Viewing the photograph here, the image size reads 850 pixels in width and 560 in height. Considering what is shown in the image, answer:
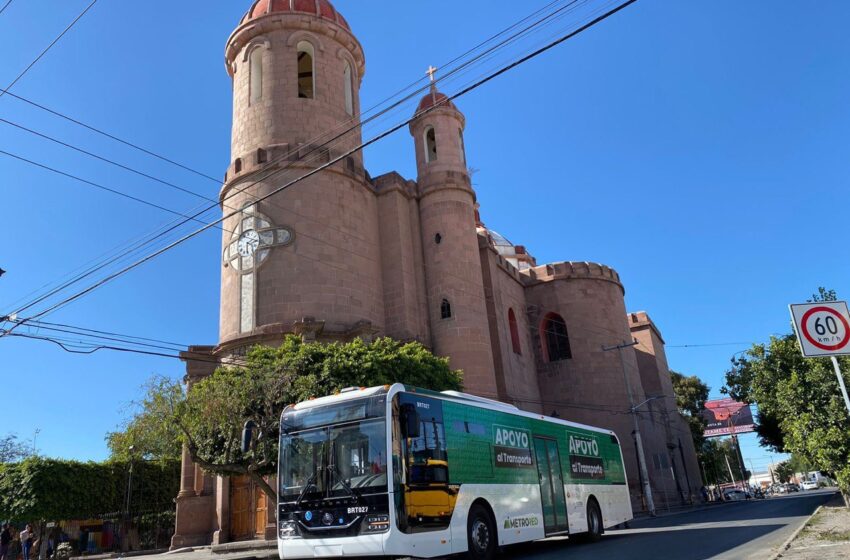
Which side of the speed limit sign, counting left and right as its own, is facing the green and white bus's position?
right

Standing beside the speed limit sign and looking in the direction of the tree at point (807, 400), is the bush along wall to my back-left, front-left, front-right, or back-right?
front-left

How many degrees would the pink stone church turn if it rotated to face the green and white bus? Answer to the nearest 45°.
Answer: approximately 45° to its left

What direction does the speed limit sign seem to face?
toward the camera

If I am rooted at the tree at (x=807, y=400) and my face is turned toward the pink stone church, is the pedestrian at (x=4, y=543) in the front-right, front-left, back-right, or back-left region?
front-left

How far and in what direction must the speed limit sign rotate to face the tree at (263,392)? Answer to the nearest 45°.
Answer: approximately 90° to its right

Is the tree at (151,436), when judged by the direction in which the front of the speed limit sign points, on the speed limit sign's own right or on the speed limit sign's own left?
on the speed limit sign's own right

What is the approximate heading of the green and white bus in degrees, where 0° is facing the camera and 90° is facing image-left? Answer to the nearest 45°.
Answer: approximately 45°

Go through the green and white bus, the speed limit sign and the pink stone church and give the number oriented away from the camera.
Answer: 0

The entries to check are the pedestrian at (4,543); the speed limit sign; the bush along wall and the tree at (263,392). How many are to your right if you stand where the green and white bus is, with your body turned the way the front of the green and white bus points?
3

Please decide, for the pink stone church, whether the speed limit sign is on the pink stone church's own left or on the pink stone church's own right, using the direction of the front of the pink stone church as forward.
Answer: on the pink stone church's own left

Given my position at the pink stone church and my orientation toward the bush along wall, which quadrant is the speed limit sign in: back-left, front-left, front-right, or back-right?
front-left

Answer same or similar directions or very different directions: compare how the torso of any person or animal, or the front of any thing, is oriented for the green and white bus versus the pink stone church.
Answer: same or similar directions

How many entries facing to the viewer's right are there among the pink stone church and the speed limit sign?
0
